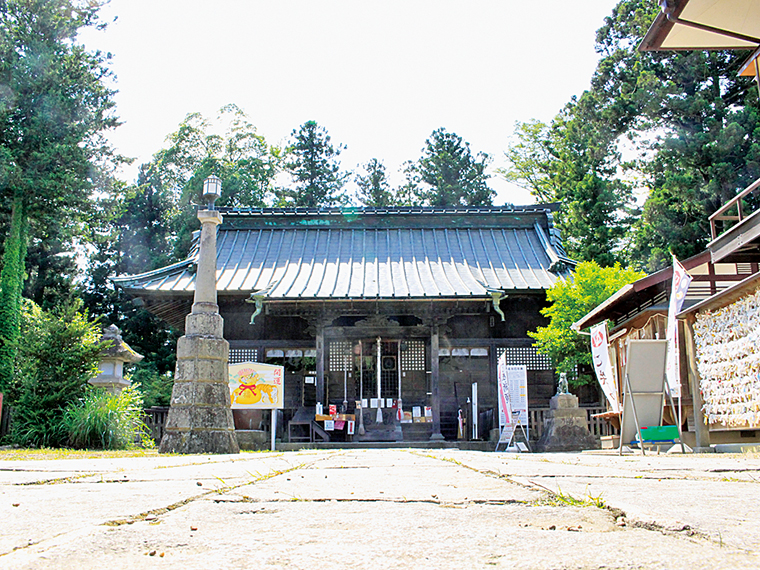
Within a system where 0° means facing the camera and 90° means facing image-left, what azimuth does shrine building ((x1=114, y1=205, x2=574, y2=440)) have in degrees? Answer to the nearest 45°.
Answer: approximately 0°

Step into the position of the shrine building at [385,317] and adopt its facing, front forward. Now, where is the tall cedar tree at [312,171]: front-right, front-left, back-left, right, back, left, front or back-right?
back

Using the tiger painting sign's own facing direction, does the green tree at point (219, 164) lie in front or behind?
behind

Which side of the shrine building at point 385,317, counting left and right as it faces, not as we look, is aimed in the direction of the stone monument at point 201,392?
front

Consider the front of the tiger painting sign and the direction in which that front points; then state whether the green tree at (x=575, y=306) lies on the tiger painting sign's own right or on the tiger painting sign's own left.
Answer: on the tiger painting sign's own left

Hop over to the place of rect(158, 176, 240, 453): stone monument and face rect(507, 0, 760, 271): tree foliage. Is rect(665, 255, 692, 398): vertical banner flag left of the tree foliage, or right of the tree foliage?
right

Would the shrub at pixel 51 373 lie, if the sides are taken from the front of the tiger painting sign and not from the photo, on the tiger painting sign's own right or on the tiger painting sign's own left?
on the tiger painting sign's own right

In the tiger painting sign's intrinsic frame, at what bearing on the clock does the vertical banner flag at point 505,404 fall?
The vertical banner flag is roughly at 9 o'clock from the tiger painting sign.

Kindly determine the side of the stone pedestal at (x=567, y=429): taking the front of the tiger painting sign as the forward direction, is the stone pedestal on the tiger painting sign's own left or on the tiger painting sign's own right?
on the tiger painting sign's own left

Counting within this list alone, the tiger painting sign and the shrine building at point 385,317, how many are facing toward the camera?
2
